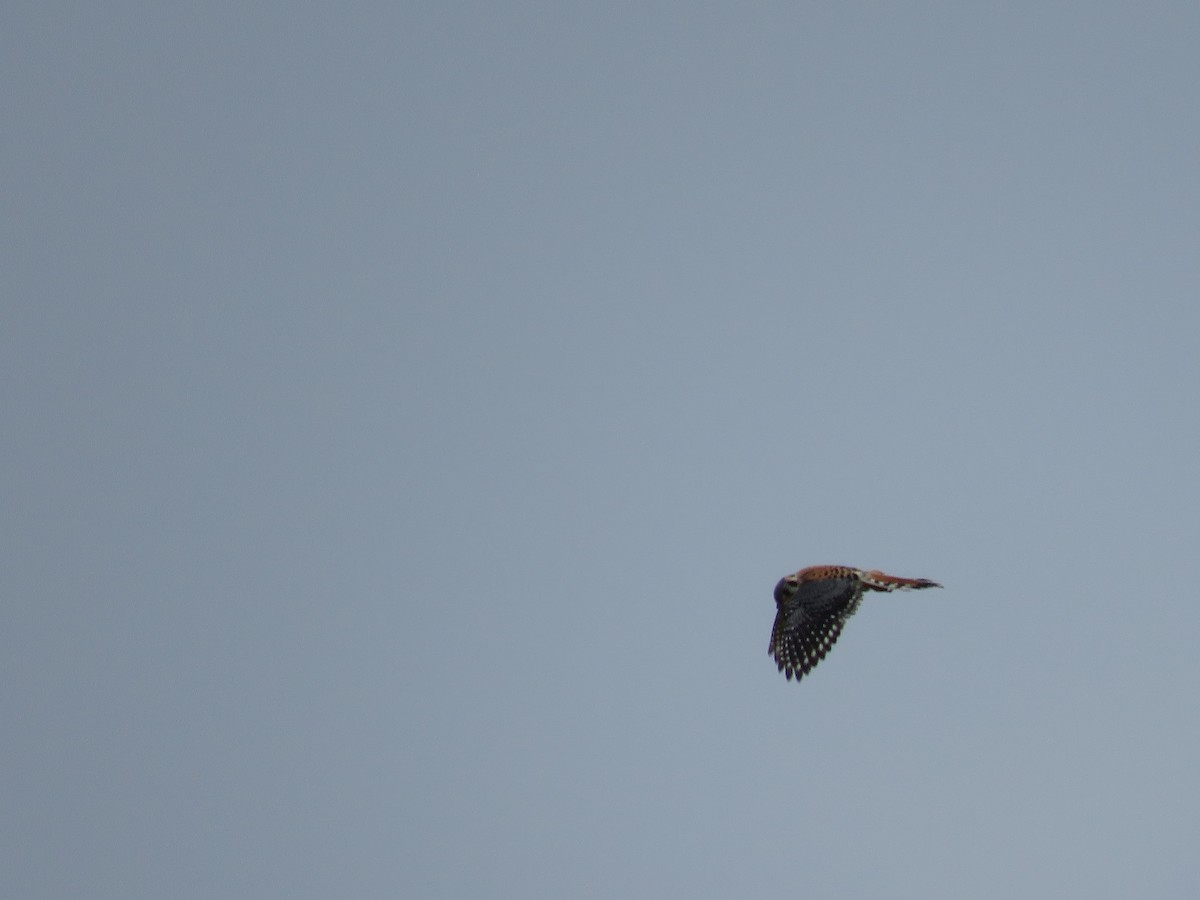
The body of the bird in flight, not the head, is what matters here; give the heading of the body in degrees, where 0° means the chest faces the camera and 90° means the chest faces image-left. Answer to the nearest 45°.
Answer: approximately 90°
